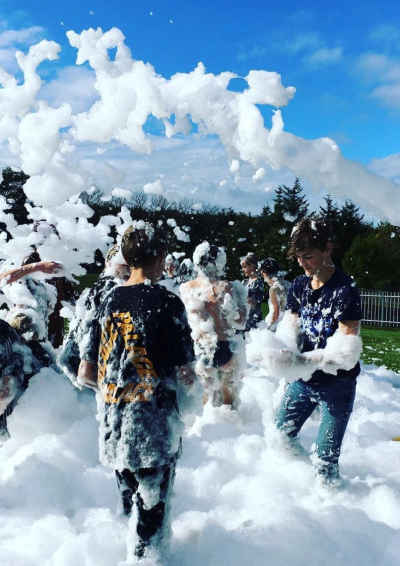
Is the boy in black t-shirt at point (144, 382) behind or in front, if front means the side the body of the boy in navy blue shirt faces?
in front

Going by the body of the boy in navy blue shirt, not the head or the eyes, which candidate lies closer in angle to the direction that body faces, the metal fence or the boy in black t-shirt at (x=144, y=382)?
the boy in black t-shirt

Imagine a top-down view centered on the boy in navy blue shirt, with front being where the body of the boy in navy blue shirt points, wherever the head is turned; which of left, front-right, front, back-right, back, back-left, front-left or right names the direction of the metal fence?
back-right

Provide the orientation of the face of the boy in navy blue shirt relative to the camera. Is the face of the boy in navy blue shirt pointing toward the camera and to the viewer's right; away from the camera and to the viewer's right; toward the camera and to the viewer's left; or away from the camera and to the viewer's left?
toward the camera and to the viewer's left

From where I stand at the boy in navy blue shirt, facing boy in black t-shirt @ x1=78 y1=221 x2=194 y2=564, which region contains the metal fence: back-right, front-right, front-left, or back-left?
back-right

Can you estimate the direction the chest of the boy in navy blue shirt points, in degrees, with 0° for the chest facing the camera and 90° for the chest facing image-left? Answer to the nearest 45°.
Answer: approximately 45°
